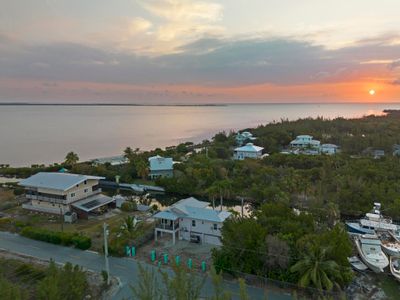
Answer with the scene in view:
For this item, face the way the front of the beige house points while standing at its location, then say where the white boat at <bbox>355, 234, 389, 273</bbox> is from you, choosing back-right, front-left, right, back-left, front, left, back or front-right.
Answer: left

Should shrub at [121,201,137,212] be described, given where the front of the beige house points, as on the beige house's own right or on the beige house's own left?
on the beige house's own left

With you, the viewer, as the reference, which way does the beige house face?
facing the viewer and to the left of the viewer

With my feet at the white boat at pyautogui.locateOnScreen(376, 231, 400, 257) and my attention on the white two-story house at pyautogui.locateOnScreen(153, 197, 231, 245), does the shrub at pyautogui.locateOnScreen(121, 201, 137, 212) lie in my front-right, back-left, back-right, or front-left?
front-right

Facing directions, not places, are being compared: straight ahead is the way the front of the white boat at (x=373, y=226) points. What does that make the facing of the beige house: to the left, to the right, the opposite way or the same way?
to the left

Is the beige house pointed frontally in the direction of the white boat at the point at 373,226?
no

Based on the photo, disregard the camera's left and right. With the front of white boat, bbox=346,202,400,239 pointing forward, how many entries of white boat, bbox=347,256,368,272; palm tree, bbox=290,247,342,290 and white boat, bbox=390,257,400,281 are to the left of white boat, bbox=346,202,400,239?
3

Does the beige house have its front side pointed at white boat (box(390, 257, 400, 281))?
no

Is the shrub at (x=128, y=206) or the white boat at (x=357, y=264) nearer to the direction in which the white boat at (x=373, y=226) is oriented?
the shrub

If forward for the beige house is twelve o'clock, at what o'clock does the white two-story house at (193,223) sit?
The white two-story house is roughly at 9 o'clock from the beige house.

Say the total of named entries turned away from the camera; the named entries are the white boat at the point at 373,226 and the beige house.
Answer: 0

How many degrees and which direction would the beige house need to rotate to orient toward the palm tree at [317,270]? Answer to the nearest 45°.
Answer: approximately 90° to its left

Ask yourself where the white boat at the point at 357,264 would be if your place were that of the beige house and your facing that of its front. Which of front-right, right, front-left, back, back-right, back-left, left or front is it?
left

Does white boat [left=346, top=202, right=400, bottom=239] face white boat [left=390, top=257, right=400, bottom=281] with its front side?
no

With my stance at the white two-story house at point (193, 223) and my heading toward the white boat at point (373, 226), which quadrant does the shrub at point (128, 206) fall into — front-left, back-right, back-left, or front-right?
back-left

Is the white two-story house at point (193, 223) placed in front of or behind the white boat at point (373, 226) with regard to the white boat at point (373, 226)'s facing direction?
in front

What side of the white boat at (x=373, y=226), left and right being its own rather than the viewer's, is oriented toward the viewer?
left

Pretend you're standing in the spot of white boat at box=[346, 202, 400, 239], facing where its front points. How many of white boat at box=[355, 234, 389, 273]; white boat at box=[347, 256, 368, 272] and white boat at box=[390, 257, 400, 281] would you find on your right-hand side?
0

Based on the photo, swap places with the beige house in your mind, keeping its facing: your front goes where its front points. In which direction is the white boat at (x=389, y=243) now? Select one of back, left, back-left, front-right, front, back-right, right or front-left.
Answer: left

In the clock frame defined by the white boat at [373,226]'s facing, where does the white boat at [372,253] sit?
the white boat at [372,253] is roughly at 9 o'clock from the white boat at [373,226].
